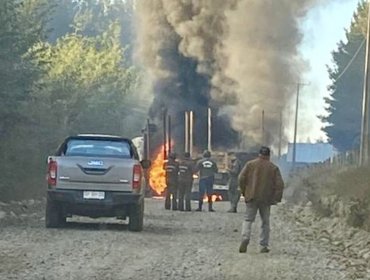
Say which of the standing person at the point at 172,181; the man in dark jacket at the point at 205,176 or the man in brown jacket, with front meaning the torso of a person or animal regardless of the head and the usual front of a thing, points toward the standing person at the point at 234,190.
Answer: the man in brown jacket

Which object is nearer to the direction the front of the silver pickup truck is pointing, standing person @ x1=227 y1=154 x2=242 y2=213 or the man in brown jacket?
the standing person

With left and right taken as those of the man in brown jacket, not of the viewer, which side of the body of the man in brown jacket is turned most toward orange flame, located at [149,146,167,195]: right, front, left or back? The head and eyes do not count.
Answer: front

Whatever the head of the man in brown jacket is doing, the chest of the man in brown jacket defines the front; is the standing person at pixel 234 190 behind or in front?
in front

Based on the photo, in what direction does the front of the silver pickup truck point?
away from the camera

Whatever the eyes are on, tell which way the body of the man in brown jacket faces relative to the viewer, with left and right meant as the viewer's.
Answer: facing away from the viewer

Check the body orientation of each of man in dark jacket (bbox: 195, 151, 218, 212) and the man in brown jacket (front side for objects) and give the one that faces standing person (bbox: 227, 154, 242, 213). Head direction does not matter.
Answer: the man in brown jacket

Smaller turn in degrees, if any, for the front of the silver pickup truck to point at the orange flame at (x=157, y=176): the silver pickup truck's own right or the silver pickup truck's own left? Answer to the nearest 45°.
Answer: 0° — it already faces it
